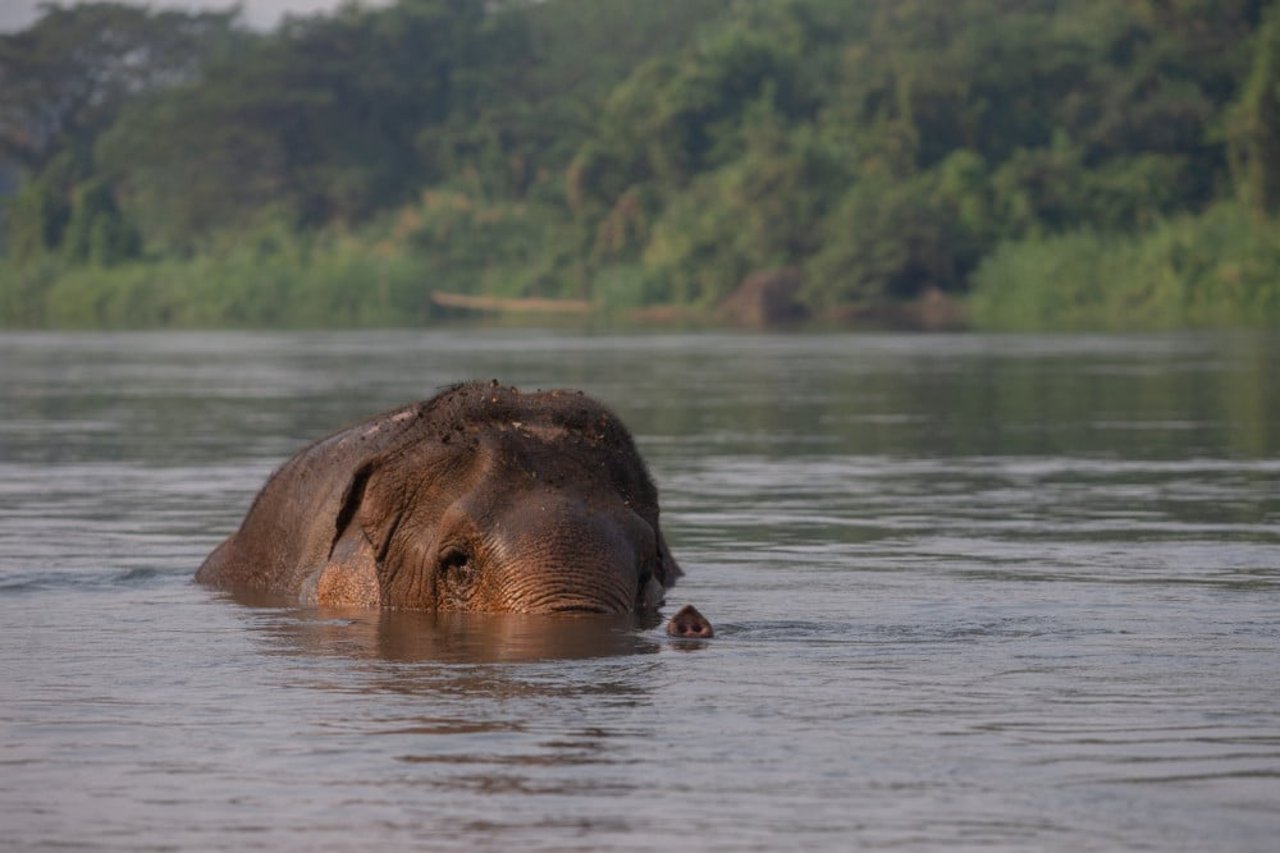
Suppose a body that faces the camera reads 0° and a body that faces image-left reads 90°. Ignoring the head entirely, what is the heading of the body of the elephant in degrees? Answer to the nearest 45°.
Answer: approximately 315°
